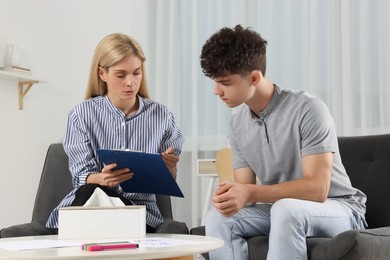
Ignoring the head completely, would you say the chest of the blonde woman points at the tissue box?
yes

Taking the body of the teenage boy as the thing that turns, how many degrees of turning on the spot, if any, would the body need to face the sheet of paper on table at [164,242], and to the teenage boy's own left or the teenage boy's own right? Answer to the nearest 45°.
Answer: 0° — they already face it

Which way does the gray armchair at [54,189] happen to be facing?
toward the camera

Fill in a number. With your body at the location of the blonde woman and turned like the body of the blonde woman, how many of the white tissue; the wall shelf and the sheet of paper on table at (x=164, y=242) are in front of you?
2

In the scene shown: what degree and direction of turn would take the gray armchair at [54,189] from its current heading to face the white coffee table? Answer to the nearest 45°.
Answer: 0° — it already faces it

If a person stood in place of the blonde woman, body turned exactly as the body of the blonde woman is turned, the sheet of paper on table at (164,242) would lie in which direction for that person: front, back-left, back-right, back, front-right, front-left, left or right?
front

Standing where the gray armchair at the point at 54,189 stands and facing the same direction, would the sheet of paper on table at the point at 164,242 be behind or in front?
in front

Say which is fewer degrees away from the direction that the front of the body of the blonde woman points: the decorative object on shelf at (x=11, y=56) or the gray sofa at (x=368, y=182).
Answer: the gray sofa

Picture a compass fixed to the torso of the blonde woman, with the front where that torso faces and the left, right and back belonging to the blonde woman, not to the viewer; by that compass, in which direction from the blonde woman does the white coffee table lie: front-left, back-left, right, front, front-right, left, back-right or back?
front

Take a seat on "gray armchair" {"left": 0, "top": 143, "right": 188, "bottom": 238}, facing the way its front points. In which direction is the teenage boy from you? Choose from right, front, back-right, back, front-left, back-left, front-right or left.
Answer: front-left

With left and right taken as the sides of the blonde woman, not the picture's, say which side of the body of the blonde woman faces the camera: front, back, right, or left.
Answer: front

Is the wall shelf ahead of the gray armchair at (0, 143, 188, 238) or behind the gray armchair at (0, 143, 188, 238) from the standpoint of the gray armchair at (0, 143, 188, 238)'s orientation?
behind

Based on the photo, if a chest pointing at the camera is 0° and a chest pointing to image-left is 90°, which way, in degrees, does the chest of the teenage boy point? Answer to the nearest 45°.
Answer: approximately 45°

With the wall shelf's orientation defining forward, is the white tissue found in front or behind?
in front

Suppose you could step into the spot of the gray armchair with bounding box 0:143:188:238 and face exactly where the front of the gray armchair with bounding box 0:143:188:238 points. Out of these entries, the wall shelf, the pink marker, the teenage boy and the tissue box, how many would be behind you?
1

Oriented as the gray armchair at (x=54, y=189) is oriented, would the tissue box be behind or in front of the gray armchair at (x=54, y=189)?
in front
